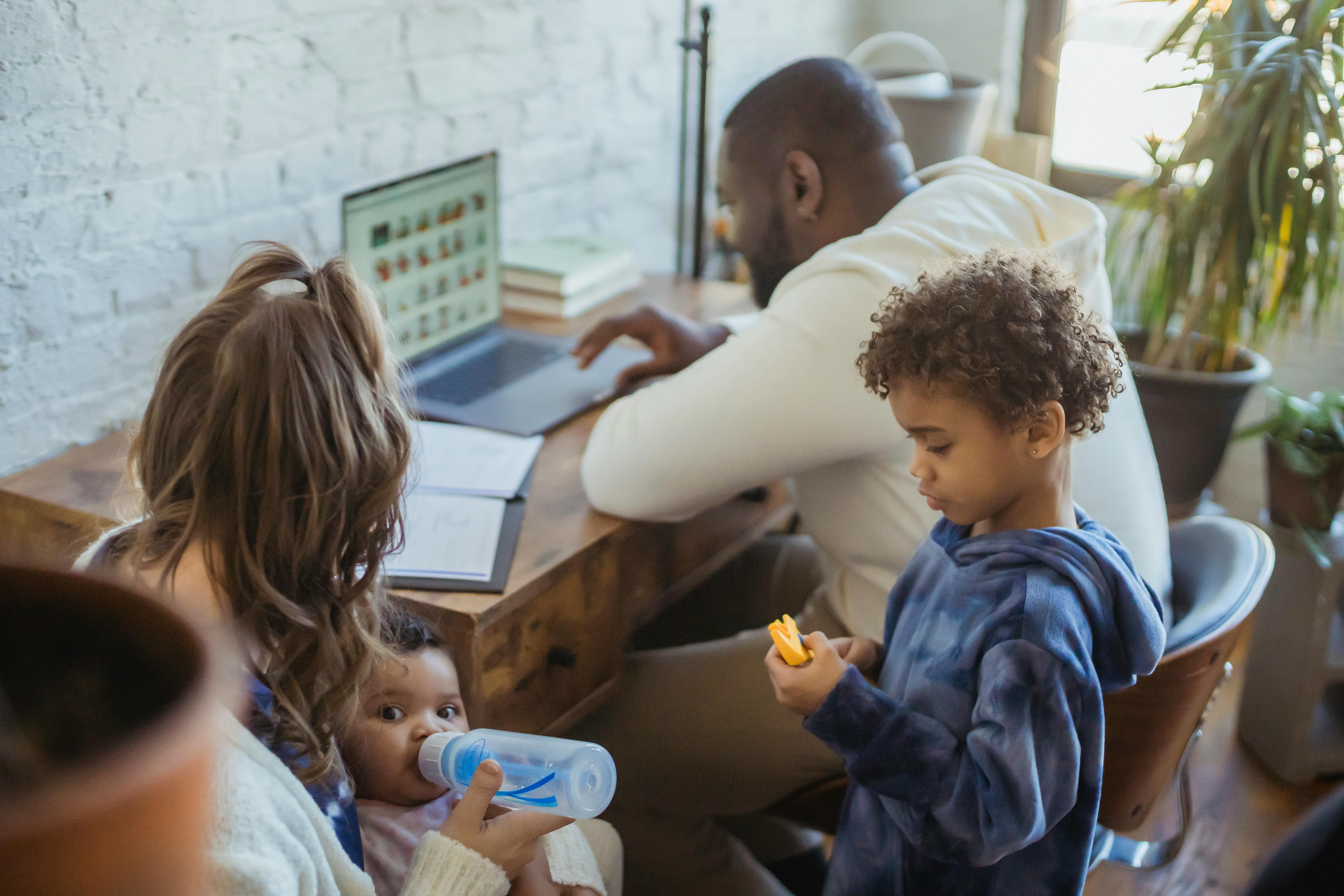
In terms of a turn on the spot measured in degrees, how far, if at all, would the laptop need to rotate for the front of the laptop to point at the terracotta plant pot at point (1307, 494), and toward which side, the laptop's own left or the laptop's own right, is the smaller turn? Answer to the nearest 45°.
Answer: approximately 45° to the laptop's own left

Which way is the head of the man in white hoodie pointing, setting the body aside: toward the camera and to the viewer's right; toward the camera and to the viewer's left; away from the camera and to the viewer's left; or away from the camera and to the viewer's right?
away from the camera and to the viewer's left

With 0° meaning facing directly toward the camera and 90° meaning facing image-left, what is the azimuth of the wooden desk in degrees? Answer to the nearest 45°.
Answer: approximately 315°

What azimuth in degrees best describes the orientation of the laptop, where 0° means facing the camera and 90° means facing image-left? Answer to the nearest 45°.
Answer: approximately 315°

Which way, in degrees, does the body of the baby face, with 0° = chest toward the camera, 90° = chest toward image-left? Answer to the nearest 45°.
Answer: approximately 315°

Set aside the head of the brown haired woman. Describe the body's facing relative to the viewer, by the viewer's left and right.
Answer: facing away from the viewer and to the right of the viewer

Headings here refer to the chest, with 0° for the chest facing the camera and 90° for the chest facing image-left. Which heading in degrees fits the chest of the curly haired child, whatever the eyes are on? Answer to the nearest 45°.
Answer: approximately 90°

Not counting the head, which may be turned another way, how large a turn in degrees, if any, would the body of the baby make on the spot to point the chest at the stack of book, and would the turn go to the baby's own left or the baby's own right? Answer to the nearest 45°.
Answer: approximately 135° to the baby's own left
